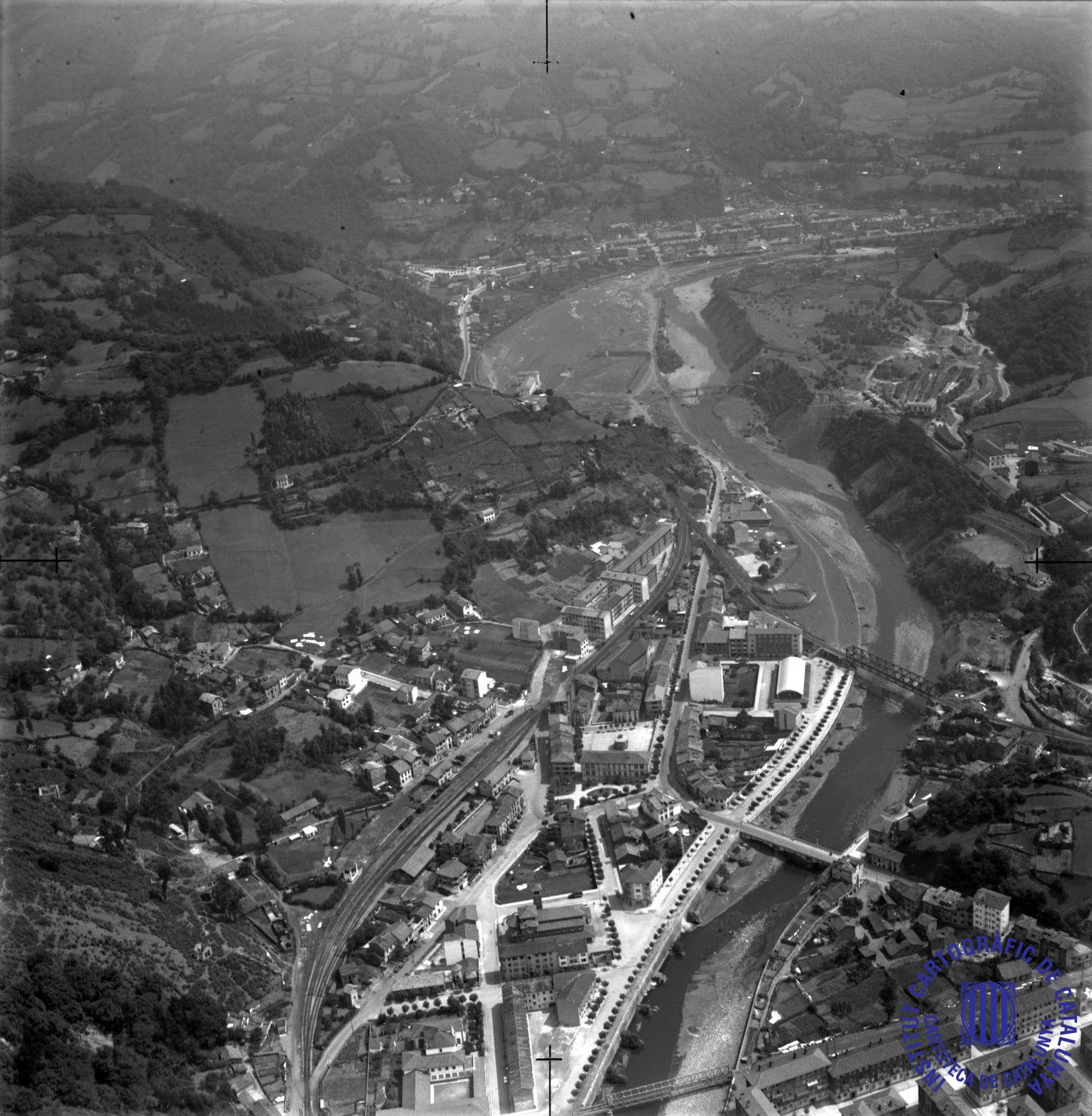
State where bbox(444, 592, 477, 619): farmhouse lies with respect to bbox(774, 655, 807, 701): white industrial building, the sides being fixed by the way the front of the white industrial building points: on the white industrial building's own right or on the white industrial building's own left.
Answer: on the white industrial building's own right

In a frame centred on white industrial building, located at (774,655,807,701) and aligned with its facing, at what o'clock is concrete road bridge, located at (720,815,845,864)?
The concrete road bridge is roughly at 12 o'clock from the white industrial building.

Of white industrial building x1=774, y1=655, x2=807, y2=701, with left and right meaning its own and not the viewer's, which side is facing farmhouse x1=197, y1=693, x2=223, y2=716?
right

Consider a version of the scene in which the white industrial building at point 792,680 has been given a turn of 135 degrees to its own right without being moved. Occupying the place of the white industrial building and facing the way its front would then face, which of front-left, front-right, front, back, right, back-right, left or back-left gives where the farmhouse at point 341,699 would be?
front-left

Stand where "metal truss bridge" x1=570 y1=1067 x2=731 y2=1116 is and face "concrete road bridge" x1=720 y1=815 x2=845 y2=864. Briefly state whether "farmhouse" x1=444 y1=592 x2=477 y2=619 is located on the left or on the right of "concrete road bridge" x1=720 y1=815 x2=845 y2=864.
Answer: left

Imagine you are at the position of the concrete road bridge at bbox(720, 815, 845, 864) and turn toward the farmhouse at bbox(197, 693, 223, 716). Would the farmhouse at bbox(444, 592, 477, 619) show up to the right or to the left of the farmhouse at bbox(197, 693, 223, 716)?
right

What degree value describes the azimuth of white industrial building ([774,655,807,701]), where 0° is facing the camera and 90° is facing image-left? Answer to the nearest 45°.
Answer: approximately 0°

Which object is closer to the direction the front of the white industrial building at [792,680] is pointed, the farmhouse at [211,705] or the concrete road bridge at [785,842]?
the concrete road bridge
